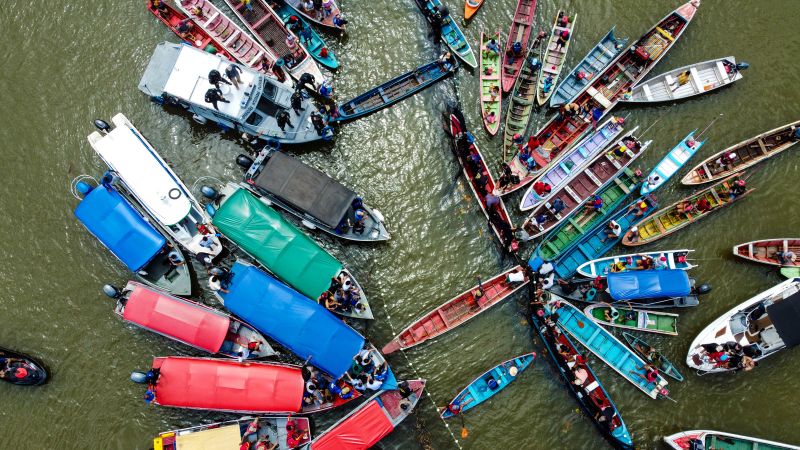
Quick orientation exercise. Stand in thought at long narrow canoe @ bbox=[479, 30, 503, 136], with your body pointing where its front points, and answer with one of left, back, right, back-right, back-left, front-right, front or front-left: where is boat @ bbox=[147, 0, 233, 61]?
front-right

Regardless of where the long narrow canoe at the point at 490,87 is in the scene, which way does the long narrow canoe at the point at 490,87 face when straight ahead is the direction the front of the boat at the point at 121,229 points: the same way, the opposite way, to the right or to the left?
to the right

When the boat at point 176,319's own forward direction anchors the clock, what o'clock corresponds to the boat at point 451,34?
the boat at point 451,34 is roughly at 11 o'clock from the boat at point 176,319.

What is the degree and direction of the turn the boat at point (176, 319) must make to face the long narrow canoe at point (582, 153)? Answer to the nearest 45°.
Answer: approximately 45° to its left

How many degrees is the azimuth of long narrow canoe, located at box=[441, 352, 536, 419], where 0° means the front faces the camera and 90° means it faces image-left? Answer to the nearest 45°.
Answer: approximately 225°

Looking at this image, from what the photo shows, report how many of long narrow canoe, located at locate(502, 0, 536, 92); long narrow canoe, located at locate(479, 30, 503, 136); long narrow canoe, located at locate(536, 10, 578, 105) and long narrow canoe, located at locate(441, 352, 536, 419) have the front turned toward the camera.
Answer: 3

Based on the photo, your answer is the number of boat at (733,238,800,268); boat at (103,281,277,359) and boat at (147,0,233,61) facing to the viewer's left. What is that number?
1
